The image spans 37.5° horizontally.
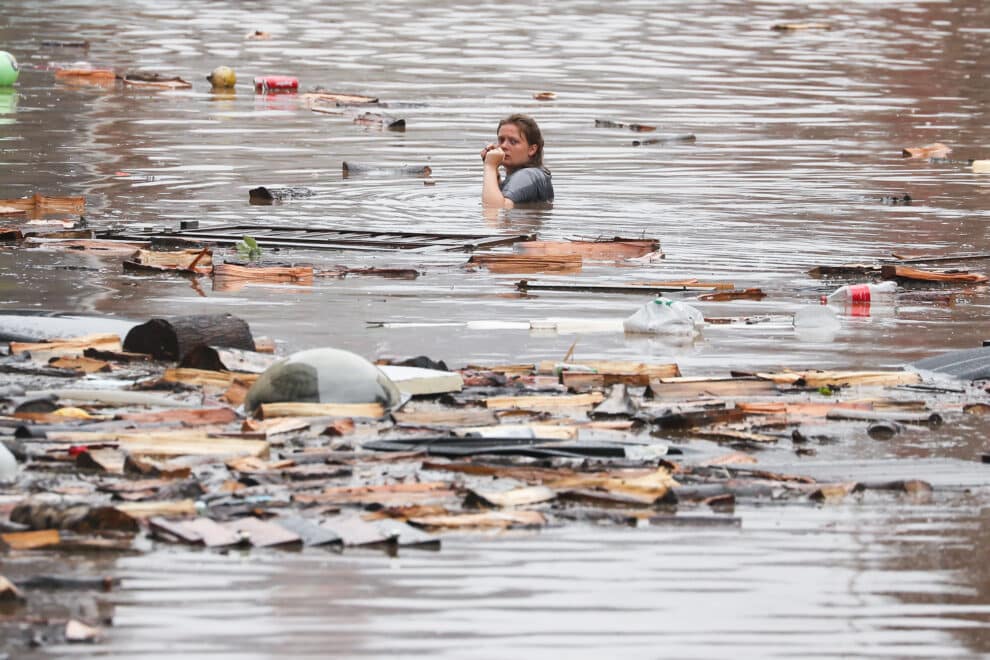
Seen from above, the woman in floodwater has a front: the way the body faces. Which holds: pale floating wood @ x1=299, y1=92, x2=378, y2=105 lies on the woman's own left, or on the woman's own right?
on the woman's own right

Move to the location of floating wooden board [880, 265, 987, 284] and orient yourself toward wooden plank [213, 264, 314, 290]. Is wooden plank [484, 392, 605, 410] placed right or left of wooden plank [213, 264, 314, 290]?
left
